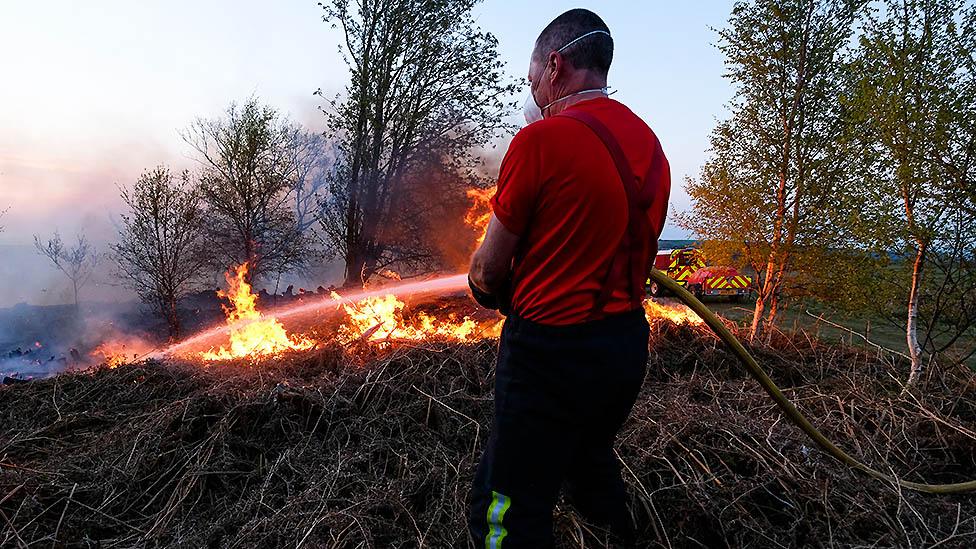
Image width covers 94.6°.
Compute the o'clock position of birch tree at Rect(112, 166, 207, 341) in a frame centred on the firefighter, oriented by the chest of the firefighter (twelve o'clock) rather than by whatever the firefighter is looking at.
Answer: The birch tree is roughly at 12 o'clock from the firefighter.

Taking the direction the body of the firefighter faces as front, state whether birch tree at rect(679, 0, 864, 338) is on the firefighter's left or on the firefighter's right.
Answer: on the firefighter's right

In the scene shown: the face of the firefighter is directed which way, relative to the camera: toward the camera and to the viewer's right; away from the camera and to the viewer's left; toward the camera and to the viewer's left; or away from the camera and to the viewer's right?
away from the camera and to the viewer's left

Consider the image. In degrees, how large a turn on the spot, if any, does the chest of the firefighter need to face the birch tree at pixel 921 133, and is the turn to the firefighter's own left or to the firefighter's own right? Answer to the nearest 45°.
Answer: approximately 90° to the firefighter's own right

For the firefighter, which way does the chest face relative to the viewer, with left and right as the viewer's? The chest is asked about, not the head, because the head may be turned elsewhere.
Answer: facing away from the viewer and to the left of the viewer

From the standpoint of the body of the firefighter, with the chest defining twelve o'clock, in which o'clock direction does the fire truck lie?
The fire truck is roughly at 2 o'clock from the firefighter.
